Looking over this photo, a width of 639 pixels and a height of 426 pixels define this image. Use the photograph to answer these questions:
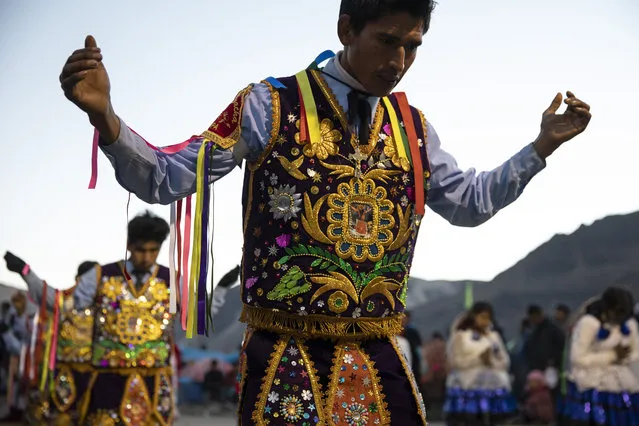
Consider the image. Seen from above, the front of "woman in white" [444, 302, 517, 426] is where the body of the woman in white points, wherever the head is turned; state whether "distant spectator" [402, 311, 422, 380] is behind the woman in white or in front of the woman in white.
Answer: behind

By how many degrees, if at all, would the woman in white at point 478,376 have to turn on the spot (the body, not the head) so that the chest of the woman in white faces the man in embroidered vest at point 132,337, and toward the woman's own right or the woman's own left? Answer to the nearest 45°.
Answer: approximately 90° to the woman's own right

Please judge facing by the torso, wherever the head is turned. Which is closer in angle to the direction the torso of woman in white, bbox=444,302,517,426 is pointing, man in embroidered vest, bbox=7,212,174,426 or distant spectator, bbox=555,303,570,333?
the man in embroidered vest

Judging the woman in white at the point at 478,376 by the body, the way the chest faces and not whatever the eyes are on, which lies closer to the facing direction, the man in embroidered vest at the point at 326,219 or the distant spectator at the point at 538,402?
the man in embroidered vest
